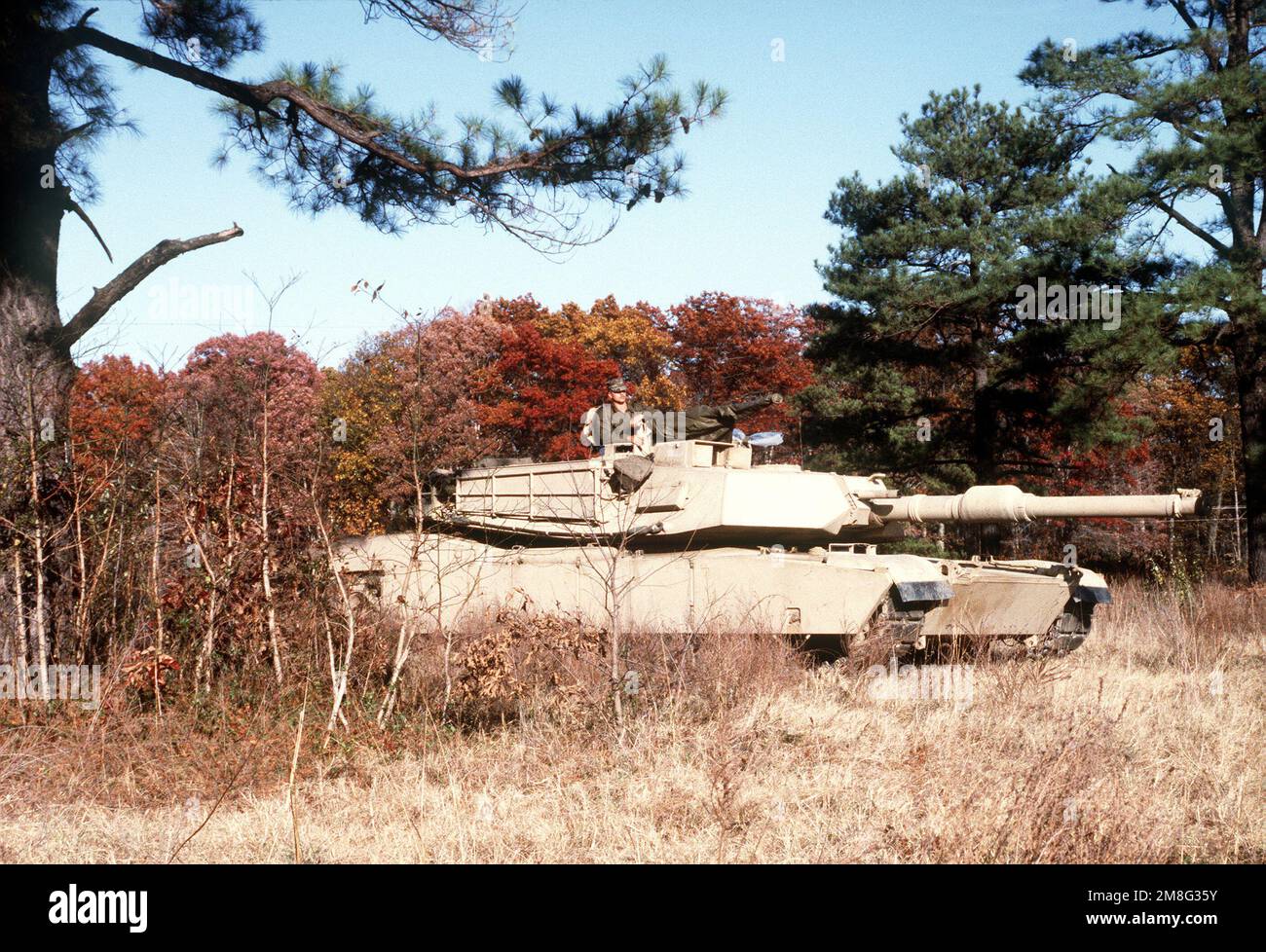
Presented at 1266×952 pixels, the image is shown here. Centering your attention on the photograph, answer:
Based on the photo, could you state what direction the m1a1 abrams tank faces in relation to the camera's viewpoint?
facing the viewer and to the right of the viewer
